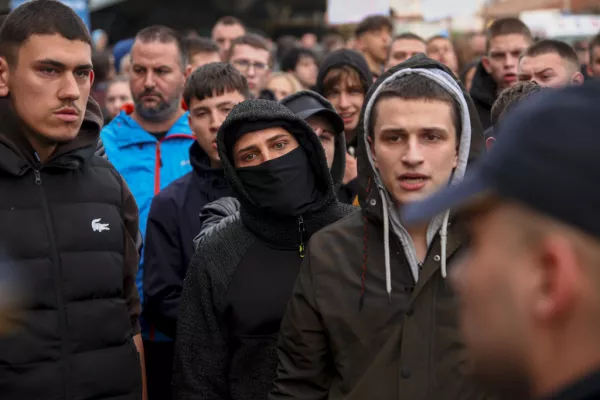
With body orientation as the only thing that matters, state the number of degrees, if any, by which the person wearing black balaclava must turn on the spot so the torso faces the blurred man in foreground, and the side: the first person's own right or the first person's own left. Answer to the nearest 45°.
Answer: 0° — they already face them

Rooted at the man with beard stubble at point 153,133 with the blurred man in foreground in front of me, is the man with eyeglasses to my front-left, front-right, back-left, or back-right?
back-left

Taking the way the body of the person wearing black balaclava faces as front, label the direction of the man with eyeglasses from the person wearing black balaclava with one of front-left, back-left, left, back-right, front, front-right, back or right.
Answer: back

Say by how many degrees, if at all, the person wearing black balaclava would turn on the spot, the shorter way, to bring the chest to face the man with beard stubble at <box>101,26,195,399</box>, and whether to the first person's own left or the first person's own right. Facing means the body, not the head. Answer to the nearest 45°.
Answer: approximately 180°

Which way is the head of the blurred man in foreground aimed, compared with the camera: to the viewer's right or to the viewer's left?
to the viewer's left

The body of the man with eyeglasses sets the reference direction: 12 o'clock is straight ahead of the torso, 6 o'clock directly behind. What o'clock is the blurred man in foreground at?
The blurred man in foreground is roughly at 12 o'clock from the man with eyeglasses.
